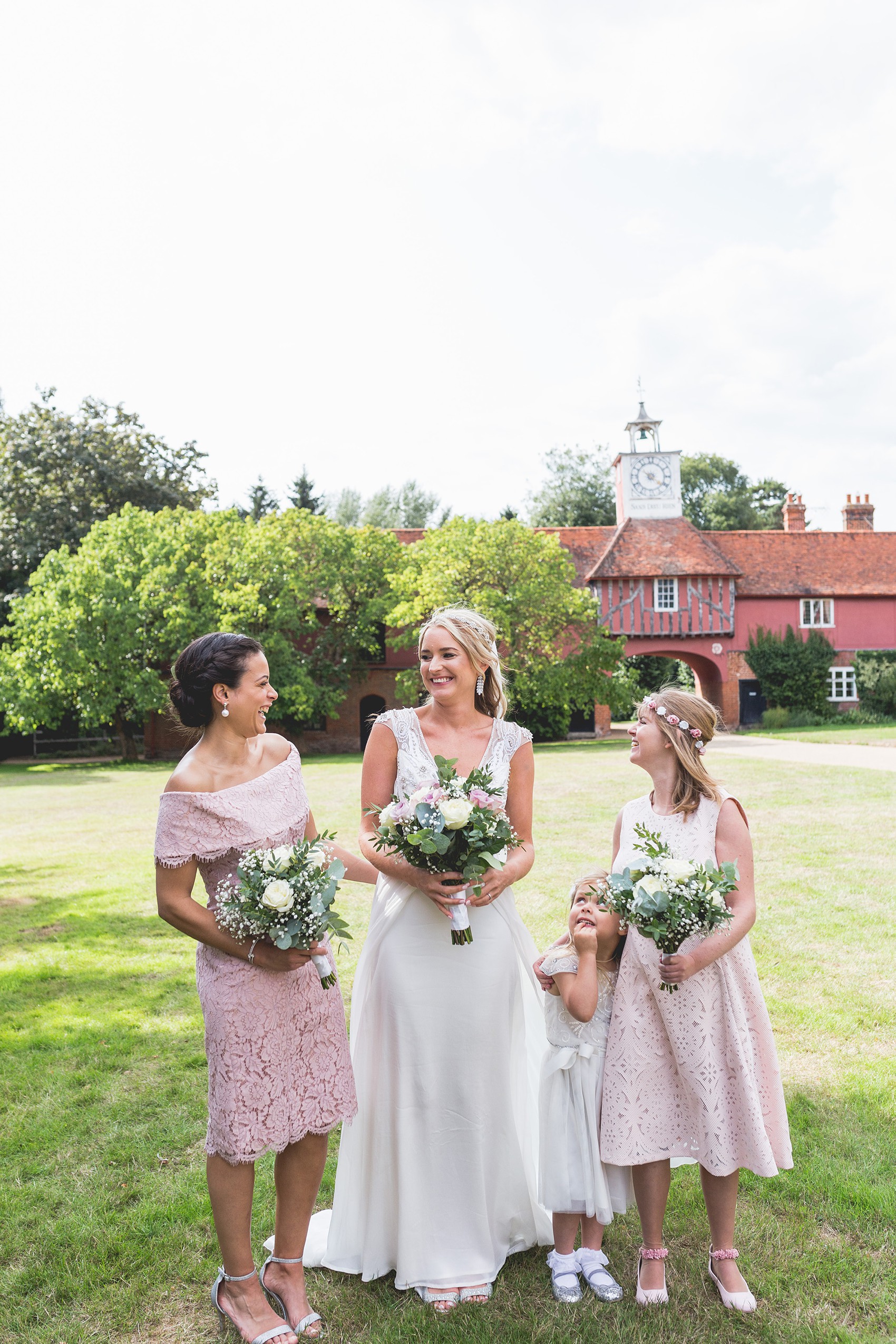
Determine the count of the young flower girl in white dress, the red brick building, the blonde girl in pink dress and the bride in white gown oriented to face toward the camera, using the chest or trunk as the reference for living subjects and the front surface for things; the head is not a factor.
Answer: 4

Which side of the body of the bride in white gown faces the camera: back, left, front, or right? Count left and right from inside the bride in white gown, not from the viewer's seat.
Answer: front

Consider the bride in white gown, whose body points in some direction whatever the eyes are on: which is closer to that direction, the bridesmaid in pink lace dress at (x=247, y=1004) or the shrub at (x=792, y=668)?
the bridesmaid in pink lace dress

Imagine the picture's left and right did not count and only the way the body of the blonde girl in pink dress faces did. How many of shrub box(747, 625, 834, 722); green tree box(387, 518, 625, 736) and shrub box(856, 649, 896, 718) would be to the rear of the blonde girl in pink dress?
3

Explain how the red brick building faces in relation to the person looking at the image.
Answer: facing the viewer

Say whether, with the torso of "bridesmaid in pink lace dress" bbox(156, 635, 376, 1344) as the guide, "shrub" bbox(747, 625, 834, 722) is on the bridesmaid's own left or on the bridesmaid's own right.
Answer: on the bridesmaid's own left

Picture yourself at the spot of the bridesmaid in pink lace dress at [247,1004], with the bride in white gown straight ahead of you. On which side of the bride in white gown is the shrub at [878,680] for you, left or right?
left

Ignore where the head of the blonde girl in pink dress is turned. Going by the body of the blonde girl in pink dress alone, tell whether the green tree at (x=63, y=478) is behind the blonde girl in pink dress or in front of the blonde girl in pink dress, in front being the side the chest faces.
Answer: behind
